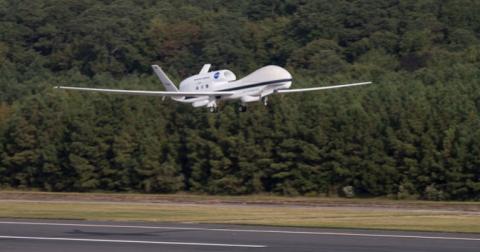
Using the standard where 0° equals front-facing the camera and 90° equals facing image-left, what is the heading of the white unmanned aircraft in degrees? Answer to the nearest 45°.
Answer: approximately 315°
